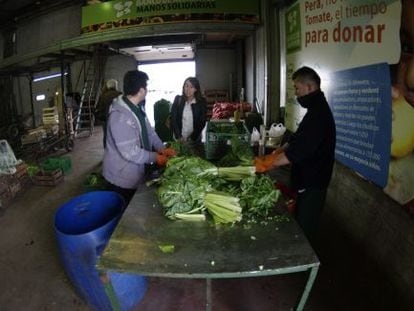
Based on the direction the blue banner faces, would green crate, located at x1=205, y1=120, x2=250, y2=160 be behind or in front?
in front

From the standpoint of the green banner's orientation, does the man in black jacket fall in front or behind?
in front

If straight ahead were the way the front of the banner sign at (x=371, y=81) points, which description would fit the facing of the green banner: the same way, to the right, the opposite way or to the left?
to the left

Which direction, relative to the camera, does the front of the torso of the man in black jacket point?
to the viewer's left

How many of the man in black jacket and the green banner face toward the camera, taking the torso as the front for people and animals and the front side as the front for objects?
1

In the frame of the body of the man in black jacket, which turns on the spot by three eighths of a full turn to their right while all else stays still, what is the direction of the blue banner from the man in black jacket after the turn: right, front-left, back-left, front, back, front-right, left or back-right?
front
